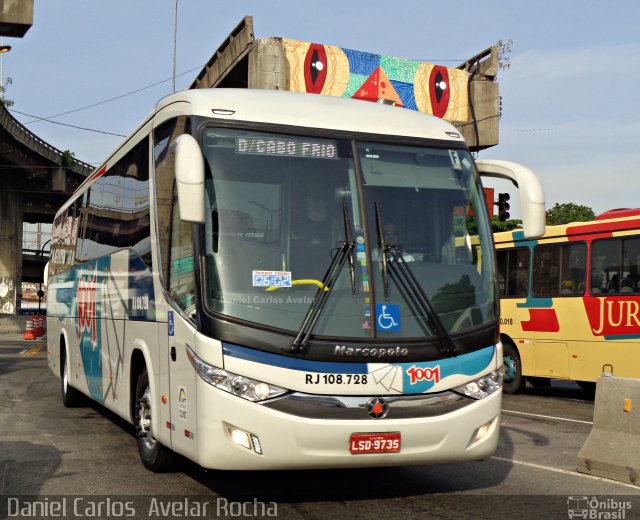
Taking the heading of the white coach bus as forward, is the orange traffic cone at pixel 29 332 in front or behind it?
behind

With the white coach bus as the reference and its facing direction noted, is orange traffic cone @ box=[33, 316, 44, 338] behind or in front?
behind
